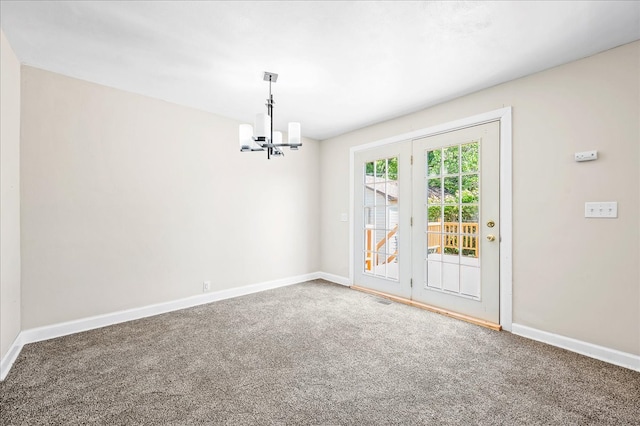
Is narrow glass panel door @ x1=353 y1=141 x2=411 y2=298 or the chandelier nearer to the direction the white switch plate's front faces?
the chandelier

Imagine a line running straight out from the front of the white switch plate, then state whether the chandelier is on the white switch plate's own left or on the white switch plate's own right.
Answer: on the white switch plate's own right

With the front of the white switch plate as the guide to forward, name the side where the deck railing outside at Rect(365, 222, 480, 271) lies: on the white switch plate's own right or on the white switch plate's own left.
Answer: on the white switch plate's own right

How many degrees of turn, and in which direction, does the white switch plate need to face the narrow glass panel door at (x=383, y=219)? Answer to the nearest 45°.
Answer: approximately 90° to its right

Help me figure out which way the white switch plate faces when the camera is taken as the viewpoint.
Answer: facing the viewer

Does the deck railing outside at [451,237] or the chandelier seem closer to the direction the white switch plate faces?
the chandelier

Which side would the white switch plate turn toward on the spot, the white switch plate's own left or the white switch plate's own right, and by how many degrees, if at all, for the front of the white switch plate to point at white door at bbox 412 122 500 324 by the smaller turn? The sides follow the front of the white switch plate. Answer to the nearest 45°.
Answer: approximately 90° to the white switch plate's own right
